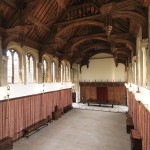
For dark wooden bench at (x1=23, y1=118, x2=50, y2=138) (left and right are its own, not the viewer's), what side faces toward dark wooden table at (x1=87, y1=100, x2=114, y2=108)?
left

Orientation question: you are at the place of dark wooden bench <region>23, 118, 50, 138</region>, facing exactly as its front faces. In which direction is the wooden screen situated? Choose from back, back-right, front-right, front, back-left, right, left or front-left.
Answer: left

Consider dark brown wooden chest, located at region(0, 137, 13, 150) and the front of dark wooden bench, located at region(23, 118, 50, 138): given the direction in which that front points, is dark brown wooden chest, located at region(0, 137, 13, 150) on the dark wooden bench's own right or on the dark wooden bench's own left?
on the dark wooden bench's own right

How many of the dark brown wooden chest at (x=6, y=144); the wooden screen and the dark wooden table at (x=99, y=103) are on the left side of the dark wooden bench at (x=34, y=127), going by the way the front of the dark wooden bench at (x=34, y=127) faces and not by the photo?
2

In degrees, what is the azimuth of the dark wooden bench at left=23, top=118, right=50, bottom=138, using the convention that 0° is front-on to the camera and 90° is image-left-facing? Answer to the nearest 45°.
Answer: approximately 315°
